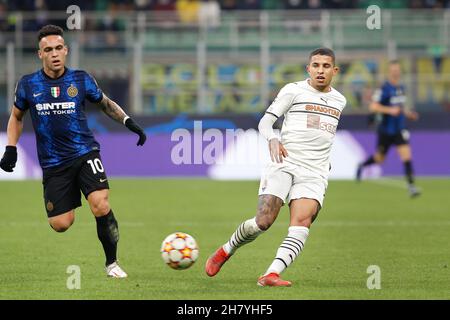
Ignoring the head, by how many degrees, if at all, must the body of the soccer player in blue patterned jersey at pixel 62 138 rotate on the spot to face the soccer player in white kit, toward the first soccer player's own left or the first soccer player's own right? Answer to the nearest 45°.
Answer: approximately 90° to the first soccer player's own left

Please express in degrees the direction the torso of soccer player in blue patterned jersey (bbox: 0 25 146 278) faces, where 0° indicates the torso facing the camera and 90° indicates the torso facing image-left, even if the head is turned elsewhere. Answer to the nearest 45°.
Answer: approximately 0°

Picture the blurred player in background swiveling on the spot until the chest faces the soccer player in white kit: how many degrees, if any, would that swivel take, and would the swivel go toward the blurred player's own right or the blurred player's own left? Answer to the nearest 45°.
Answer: approximately 45° to the blurred player's own right

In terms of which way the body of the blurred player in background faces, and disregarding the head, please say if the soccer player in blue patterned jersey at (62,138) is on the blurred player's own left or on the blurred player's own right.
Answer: on the blurred player's own right

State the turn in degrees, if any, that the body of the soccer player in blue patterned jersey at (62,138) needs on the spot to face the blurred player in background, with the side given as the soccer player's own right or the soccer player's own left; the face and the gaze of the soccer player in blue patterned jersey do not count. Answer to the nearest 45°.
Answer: approximately 135° to the soccer player's own left

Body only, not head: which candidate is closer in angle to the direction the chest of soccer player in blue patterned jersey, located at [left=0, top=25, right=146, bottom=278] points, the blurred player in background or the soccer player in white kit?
the soccer player in white kit
